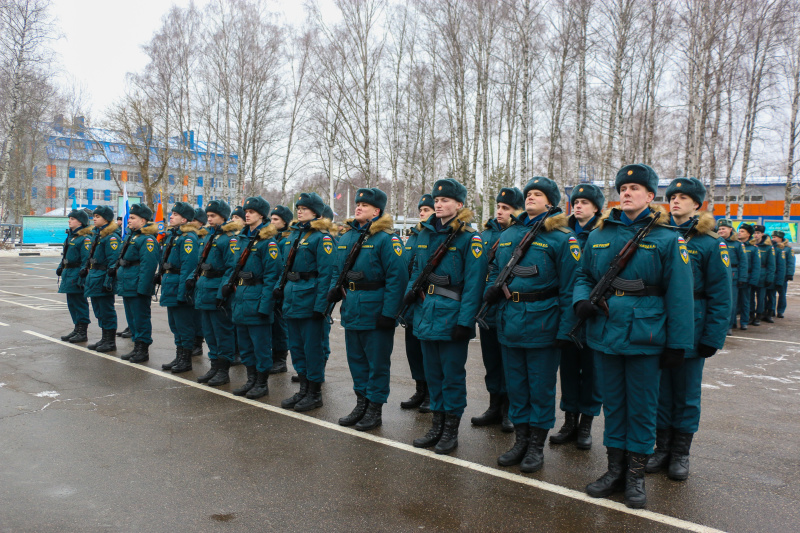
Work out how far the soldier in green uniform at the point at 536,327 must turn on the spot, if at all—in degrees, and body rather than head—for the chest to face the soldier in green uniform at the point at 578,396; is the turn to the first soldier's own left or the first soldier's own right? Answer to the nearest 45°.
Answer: approximately 180°

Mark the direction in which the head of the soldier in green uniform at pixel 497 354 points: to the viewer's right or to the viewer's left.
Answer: to the viewer's left

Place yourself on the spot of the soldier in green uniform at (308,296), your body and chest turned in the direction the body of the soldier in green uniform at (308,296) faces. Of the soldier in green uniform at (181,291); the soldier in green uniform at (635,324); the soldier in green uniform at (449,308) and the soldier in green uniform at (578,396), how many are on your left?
3

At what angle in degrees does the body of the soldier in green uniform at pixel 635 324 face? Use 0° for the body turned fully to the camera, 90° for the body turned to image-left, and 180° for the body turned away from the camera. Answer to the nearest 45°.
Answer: approximately 45°

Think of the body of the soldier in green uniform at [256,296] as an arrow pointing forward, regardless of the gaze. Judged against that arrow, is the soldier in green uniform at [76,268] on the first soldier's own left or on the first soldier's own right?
on the first soldier's own right

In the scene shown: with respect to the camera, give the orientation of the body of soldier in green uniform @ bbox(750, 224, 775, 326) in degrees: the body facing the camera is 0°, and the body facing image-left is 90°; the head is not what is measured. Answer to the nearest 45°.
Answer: approximately 45°

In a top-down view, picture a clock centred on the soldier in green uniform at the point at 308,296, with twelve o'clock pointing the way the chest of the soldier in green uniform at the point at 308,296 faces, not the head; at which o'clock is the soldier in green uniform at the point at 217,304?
the soldier in green uniform at the point at 217,304 is roughly at 3 o'clock from the soldier in green uniform at the point at 308,296.

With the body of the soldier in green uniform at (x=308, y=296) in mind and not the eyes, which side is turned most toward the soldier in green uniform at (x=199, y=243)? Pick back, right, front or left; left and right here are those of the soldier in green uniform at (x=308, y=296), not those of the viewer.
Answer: right

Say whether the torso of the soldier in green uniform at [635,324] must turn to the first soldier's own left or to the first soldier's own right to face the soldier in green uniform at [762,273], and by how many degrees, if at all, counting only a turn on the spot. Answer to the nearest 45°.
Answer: approximately 135° to the first soldier's own right

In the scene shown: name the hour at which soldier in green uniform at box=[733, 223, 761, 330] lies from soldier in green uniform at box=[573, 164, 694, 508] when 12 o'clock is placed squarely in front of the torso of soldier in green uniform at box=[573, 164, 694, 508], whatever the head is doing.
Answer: soldier in green uniform at box=[733, 223, 761, 330] is roughly at 5 o'clock from soldier in green uniform at box=[573, 164, 694, 508].
